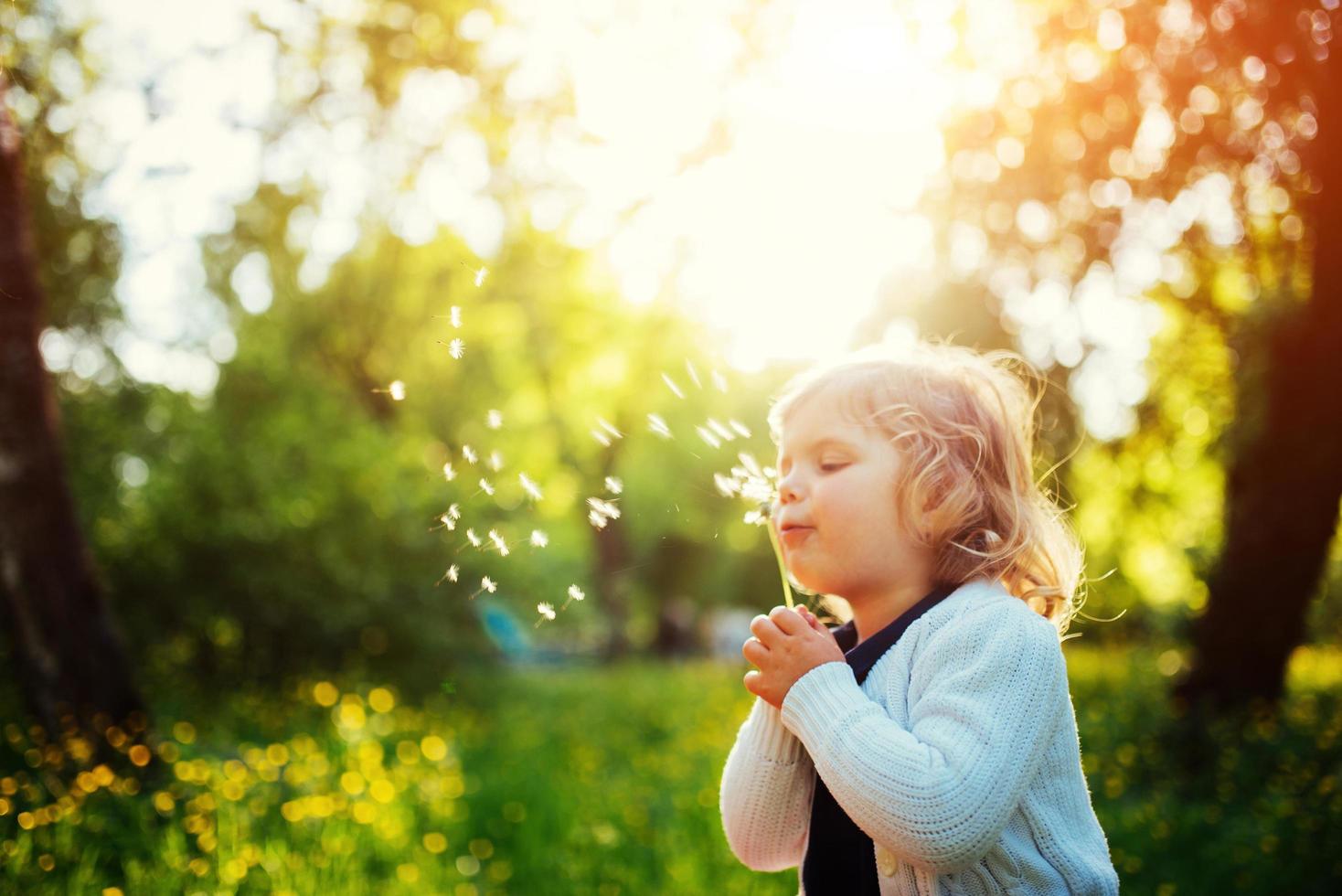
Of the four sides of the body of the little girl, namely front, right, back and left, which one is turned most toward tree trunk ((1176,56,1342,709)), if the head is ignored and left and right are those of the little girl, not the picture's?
back

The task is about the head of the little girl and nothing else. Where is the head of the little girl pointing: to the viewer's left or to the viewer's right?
to the viewer's left

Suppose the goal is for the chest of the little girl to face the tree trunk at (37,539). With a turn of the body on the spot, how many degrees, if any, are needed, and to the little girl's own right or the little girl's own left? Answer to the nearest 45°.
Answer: approximately 90° to the little girl's own right

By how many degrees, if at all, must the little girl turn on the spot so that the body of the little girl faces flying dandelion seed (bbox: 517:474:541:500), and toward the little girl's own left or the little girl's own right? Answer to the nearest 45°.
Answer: approximately 45° to the little girl's own right

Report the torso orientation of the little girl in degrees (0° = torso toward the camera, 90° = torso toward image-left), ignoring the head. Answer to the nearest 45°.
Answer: approximately 45°

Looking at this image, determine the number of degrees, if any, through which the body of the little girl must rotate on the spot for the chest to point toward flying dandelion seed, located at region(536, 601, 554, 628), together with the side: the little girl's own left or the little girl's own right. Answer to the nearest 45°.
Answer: approximately 45° to the little girl's own right

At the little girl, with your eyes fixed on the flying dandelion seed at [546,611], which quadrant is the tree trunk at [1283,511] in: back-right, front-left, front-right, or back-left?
back-right

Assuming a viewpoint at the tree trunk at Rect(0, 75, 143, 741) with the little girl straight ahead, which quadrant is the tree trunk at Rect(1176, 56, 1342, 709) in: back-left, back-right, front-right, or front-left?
front-left

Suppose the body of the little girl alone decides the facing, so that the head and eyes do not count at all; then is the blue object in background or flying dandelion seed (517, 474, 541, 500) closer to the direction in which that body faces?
the flying dandelion seed
